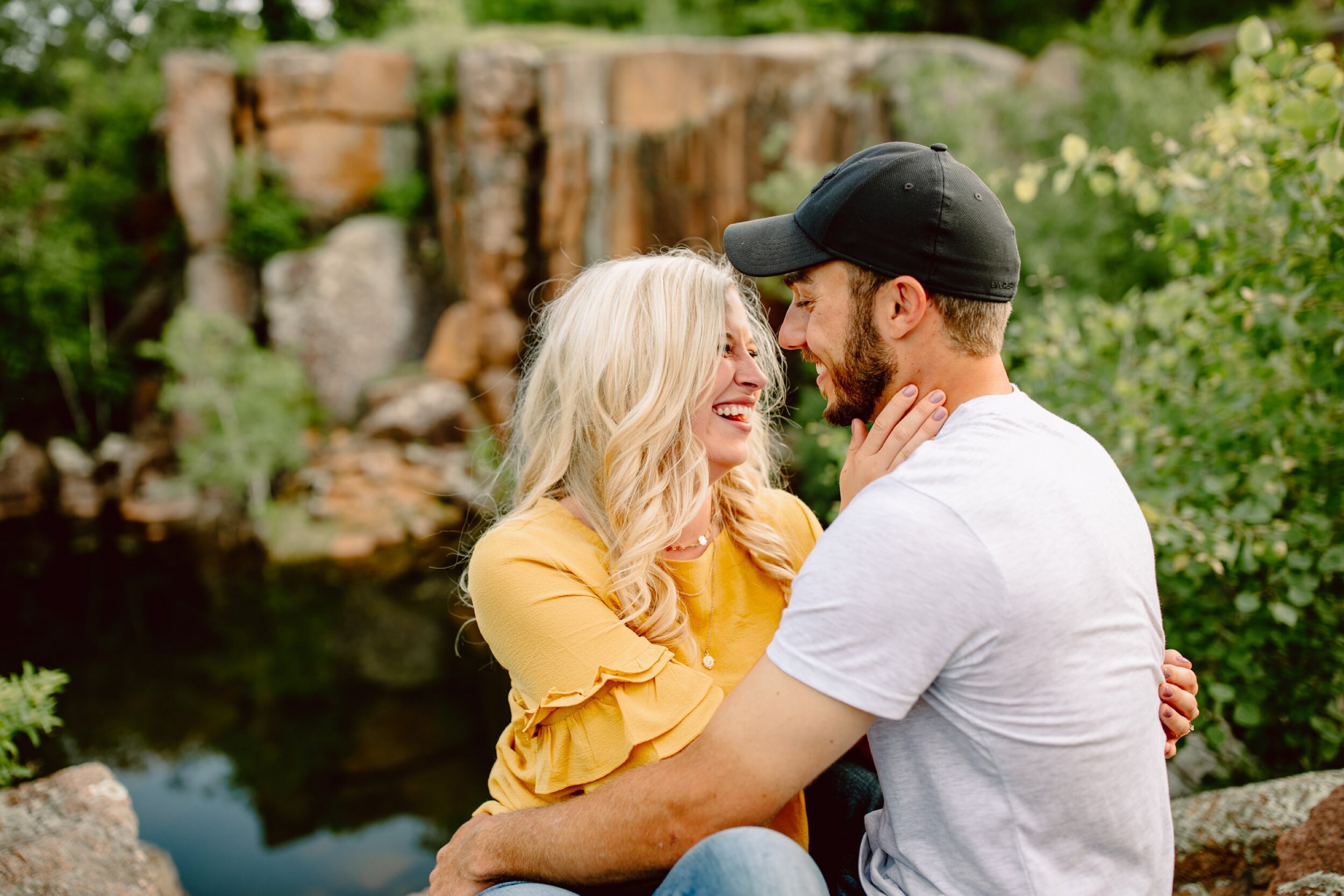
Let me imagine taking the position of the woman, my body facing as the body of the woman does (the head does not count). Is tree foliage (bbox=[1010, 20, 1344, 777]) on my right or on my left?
on my left

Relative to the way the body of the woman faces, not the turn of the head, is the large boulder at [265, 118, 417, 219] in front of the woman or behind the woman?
behind

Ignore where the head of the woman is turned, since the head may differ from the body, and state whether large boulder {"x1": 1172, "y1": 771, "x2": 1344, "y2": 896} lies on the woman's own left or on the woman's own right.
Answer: on the woman's own left

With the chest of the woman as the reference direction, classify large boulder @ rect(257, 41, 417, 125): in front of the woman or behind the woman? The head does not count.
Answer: behind

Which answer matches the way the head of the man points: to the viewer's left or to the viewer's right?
to the viewer's left

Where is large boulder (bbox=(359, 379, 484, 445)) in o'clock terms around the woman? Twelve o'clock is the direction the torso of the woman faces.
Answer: The large boulder is roughly at 7 o'clock from the woman.

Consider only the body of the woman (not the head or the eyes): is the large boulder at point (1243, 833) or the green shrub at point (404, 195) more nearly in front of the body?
the large boulder

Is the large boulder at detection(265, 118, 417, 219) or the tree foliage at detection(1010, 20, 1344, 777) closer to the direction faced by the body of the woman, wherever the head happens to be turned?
the tree foliage

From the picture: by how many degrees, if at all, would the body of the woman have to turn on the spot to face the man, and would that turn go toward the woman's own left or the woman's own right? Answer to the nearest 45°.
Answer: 0° — they already face them

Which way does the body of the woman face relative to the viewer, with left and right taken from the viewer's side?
facing the viewer and to the right of the viewer

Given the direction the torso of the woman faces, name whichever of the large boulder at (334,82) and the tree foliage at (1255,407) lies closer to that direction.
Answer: the tree foliage
